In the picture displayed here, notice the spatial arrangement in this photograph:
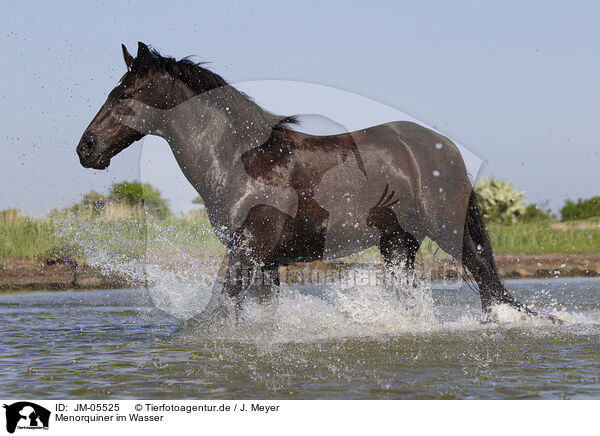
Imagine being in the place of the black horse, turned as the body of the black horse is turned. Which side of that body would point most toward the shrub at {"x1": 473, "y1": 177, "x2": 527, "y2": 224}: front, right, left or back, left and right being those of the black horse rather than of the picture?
right

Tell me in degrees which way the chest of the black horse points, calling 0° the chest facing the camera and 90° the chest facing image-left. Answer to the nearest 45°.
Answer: approximately 90°
